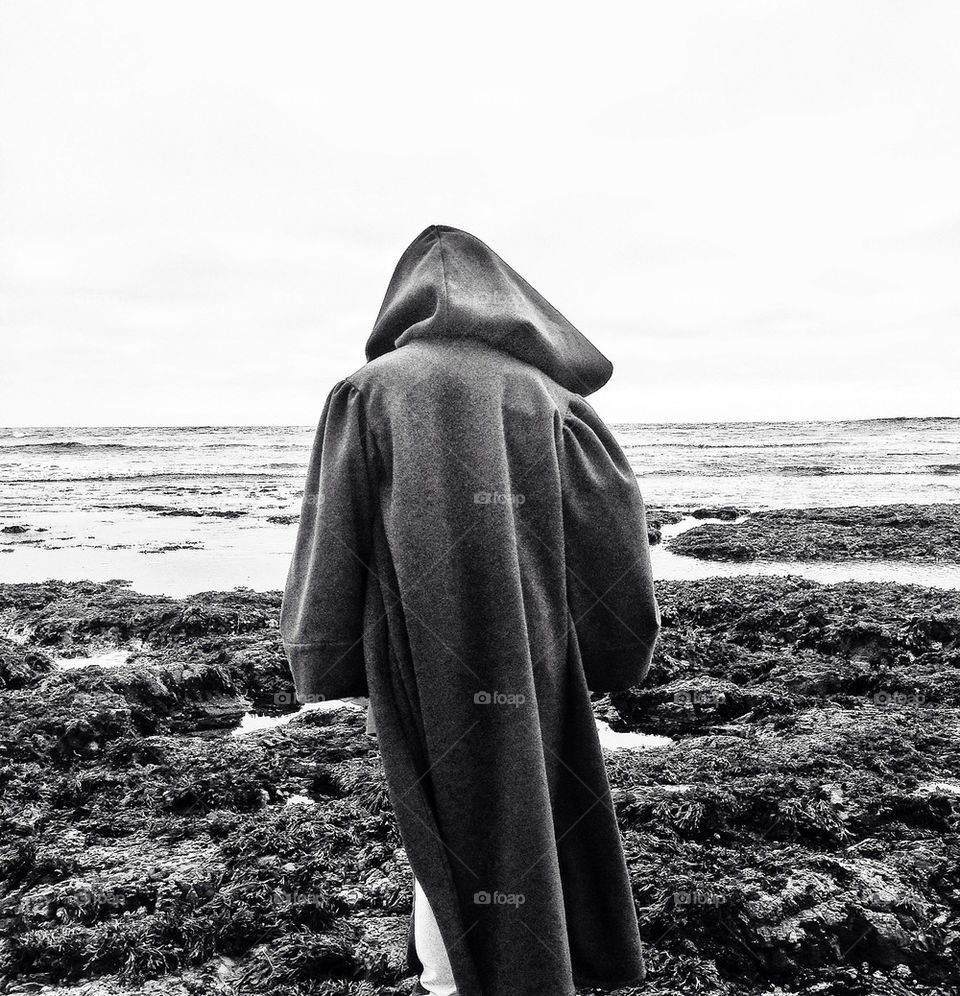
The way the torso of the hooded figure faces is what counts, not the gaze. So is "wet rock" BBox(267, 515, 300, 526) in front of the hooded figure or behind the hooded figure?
in front

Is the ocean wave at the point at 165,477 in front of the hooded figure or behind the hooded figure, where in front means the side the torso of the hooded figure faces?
in front

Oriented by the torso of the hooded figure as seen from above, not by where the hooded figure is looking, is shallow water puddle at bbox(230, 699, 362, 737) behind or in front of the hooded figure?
in front

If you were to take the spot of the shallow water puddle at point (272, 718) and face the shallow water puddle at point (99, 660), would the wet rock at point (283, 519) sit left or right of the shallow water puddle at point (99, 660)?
right

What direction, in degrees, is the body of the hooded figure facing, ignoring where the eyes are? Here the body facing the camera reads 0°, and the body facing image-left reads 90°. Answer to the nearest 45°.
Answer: approximately 180°

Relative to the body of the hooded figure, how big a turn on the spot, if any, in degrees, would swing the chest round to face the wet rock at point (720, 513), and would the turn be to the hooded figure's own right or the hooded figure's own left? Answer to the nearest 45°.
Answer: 0° — they already face it
